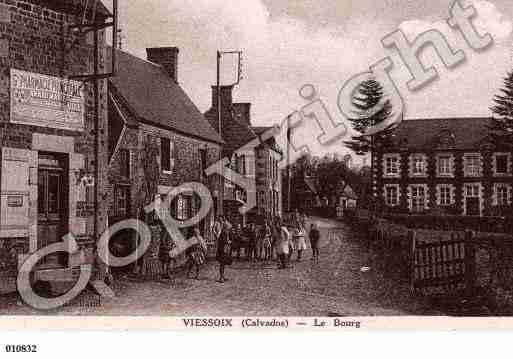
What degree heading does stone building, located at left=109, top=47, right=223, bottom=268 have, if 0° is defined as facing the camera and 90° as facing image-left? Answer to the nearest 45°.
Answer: approximately 315°

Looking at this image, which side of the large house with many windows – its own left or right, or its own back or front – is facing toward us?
front

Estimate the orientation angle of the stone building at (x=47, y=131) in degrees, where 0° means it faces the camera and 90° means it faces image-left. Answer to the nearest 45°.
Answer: approximately 315°

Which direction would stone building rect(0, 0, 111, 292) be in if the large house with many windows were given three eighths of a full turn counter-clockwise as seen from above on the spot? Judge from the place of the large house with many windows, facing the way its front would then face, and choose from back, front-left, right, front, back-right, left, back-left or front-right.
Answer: back-right

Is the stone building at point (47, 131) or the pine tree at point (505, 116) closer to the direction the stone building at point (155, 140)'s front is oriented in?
the pine tree

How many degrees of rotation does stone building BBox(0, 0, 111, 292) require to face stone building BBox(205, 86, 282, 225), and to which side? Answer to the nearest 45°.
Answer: approximately 90° to its left

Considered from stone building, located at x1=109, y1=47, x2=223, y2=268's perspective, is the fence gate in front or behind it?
in front

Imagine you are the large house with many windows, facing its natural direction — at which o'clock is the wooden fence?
The wooden fence is roughly at 12 o'clock from the large house with many windows.
